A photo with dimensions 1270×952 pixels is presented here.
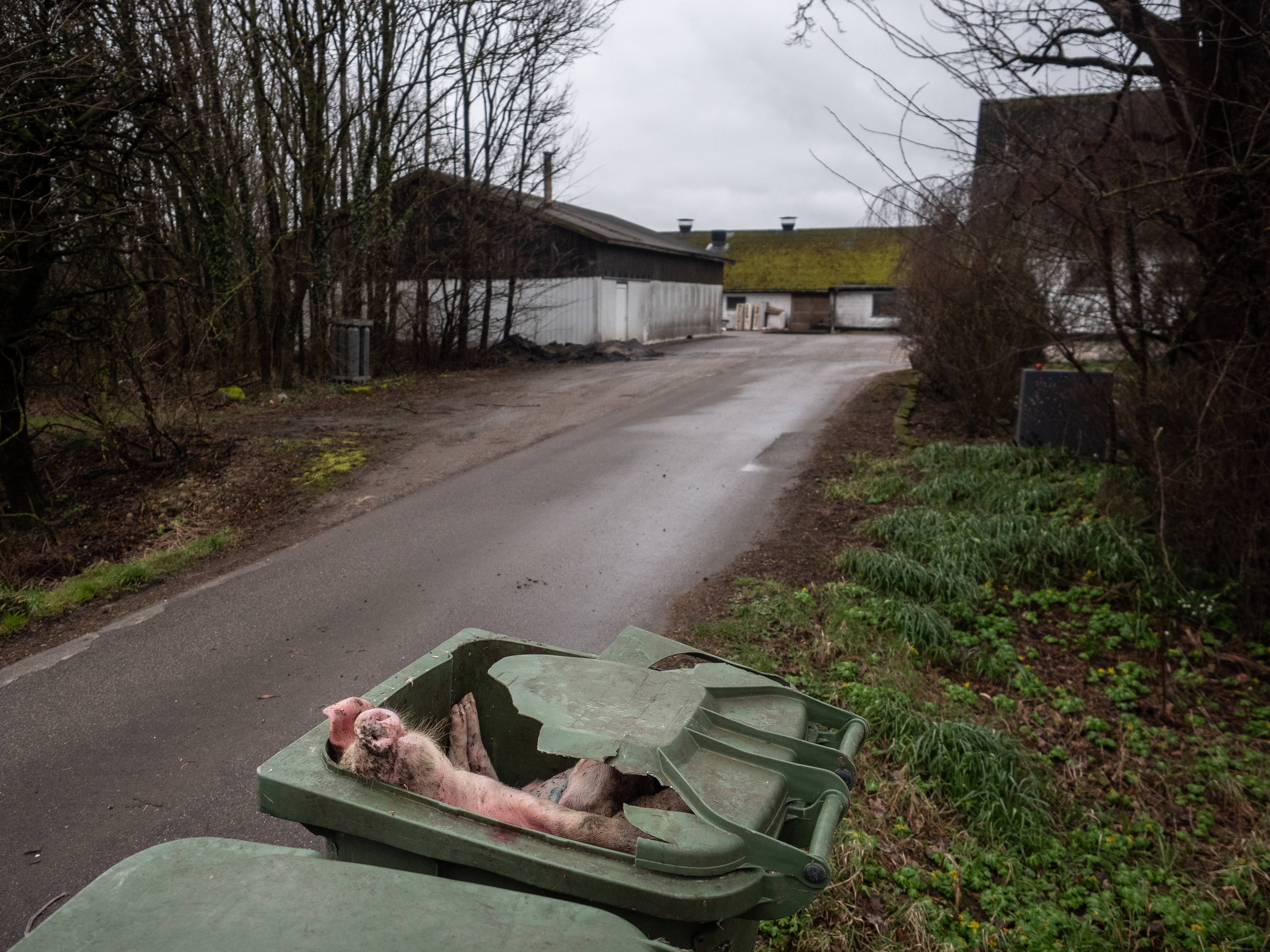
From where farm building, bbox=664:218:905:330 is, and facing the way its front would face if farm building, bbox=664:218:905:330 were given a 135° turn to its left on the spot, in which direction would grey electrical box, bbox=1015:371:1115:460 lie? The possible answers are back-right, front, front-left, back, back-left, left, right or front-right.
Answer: back-right

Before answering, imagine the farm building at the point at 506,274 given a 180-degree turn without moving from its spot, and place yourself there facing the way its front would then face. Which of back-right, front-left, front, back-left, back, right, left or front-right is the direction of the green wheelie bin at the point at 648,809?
back-left

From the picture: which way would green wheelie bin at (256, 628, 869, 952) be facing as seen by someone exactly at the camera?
facing away from the viewer and to the left of the viewer

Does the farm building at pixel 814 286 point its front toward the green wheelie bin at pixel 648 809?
yes

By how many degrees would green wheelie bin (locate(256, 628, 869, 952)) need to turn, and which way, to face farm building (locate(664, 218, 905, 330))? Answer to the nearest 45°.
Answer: approximately 45° to its right

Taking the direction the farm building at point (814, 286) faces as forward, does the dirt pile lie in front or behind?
in front

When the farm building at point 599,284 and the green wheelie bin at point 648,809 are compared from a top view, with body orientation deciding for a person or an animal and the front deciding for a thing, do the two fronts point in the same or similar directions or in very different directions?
very different directions

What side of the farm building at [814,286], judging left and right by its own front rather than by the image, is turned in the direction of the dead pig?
front

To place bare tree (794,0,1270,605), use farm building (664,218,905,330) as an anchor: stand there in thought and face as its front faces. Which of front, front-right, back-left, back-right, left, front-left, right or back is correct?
front

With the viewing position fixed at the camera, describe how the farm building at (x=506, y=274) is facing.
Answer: facing the viewer and to the right of the viewer

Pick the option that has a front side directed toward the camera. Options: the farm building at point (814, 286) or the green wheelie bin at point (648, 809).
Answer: the farm building

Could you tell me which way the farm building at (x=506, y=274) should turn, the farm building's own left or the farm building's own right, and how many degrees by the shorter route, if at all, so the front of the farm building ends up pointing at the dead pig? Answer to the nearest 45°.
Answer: approximately 45° to the farm building's own right

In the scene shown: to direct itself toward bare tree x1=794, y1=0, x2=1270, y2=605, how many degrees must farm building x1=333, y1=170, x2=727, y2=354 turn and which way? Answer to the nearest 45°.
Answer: approximately 45° to its right

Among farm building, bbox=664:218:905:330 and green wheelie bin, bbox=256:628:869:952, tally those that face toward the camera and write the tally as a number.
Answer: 1

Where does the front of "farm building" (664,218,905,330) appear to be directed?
toward the camera

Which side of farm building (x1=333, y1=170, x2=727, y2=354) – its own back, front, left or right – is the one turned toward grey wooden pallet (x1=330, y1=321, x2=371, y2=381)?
right
